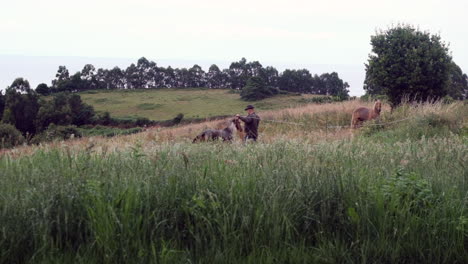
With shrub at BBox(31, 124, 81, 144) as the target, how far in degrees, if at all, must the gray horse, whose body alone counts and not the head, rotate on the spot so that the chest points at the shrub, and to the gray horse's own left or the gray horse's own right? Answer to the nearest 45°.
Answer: approximately 180°

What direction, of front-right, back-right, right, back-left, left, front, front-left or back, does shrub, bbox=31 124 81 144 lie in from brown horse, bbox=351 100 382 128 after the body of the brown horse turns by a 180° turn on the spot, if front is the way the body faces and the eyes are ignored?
front-left

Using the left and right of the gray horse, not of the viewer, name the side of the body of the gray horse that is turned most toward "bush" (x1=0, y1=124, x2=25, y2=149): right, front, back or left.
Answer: back

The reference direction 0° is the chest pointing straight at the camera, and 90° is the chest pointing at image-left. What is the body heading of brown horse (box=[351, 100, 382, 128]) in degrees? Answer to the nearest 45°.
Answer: approximately 270°

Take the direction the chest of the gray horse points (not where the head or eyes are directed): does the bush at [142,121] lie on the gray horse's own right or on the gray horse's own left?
on the gray horse's own left

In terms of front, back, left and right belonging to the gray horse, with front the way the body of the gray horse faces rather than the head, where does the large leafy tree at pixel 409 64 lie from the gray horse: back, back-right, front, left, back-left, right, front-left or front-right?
front-left

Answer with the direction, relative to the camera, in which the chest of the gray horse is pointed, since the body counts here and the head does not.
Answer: to the viewer's right

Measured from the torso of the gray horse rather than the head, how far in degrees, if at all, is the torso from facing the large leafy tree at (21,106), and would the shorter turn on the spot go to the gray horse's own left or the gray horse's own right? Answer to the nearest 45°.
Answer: approximately 135° to the gray horse's own left

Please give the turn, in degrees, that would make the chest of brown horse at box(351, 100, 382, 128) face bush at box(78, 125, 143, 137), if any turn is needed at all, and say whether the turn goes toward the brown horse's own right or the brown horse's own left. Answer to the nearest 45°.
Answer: approximately 180°
